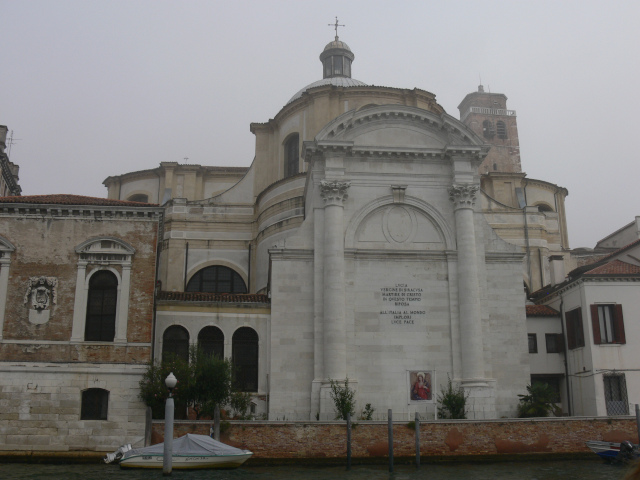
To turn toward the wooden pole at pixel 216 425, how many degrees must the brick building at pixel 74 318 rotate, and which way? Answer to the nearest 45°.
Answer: approximately 45° to its left

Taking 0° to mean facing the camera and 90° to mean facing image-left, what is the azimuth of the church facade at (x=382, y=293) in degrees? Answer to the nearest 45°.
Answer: approximately 0°

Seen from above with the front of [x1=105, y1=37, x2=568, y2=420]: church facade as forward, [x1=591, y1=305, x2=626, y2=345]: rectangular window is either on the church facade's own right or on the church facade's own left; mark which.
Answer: on the church facade's own left

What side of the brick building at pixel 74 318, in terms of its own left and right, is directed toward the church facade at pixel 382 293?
left

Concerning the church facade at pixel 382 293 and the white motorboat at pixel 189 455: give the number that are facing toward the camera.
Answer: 1

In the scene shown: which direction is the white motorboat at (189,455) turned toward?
to the viewer's right

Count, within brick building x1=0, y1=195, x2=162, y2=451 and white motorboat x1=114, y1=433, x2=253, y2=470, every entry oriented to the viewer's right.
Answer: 1

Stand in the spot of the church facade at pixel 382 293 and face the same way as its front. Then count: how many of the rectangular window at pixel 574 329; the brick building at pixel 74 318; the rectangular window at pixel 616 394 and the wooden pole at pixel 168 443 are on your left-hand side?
2

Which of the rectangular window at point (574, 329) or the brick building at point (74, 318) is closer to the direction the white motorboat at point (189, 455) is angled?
the rectangular window

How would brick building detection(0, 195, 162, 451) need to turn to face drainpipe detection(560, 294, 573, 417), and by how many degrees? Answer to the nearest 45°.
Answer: approximately 90° to its left

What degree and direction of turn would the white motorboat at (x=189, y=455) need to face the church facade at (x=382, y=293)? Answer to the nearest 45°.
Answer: approximately 45° to its left
